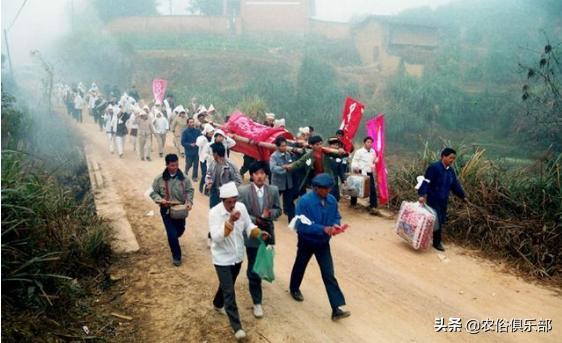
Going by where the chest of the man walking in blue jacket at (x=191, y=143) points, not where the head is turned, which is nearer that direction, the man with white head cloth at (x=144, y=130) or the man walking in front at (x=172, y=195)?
the man walking in front

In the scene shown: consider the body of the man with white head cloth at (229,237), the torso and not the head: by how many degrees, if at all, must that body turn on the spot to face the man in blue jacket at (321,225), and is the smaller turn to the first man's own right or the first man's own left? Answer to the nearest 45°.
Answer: approximately 45° to the first man's own left

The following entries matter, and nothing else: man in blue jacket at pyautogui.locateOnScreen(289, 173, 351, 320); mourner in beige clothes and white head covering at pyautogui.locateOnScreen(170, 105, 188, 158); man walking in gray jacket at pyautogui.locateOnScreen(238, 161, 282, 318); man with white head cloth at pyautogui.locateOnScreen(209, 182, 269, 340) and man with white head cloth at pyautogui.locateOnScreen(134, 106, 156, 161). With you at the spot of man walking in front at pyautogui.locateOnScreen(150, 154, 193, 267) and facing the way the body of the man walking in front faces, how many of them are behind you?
2

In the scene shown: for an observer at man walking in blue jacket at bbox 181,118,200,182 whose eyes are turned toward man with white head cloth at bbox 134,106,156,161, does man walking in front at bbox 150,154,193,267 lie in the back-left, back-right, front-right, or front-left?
back-left

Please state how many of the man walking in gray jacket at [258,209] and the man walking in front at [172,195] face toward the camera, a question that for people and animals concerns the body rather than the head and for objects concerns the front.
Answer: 2

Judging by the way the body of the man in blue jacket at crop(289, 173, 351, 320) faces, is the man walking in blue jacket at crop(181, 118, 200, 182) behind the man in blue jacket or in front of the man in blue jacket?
behind

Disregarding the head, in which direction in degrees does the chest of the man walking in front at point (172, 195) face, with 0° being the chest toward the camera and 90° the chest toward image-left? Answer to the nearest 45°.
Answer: approximately 0°

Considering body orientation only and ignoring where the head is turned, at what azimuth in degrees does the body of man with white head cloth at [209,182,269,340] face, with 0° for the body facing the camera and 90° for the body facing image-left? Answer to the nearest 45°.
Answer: approximately 315°

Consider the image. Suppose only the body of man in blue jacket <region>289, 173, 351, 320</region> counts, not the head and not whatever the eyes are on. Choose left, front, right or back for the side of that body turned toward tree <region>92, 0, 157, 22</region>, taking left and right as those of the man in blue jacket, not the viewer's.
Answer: back

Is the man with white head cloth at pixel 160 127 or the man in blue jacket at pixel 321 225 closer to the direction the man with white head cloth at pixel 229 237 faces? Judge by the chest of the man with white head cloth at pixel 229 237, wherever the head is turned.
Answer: the man in blue jacket
